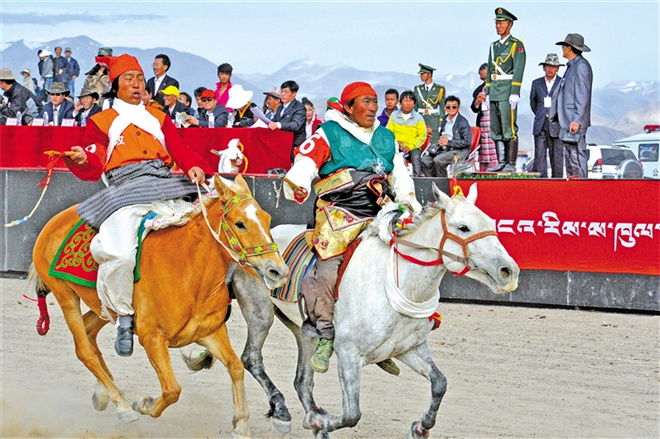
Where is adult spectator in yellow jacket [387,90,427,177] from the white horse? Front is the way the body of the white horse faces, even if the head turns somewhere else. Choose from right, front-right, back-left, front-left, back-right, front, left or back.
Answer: back-left

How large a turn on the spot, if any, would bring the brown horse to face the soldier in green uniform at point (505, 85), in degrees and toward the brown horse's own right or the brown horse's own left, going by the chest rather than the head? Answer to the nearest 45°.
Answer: approximately 90° to the brown horse's own left

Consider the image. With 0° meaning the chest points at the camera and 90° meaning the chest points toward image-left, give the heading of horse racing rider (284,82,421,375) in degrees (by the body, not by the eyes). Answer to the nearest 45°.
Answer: approximately 315°

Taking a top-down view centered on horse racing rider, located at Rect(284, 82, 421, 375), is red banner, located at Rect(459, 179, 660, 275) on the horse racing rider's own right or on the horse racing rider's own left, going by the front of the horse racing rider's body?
on the horse racing rider's own left

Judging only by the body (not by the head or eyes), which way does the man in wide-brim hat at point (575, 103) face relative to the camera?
to the viewer's left

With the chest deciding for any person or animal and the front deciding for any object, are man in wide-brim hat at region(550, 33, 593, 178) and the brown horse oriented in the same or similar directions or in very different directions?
very different directions

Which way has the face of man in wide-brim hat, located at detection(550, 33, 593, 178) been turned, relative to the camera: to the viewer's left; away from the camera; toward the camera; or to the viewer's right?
to the viewer's left

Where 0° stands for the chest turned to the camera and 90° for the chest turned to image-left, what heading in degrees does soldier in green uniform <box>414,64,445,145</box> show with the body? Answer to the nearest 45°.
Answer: approximately 0°

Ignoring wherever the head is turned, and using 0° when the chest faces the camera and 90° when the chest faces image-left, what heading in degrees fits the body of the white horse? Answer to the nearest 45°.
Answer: approximately 315°

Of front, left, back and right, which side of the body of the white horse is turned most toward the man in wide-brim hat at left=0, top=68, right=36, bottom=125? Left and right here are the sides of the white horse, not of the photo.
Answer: back

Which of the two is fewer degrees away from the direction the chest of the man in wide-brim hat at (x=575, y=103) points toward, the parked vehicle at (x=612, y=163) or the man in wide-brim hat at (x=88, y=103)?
the man in wide-brim hat

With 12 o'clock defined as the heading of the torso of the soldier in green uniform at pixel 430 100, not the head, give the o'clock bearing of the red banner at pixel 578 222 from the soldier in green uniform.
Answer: The red banner is roughly at 11 o'clock from the soldier in green uniform.
